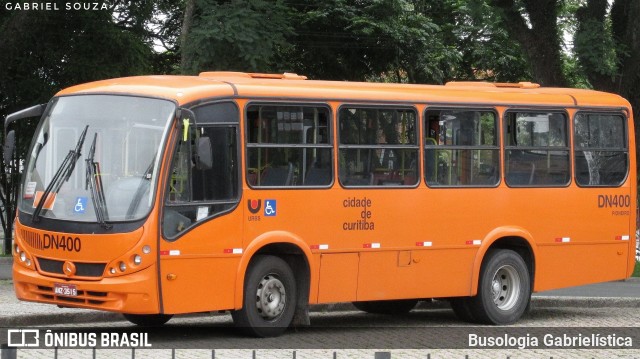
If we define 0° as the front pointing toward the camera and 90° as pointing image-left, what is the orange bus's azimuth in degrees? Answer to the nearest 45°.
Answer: approximately 45°

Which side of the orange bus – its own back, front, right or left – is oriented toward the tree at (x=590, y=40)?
back
